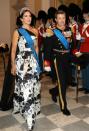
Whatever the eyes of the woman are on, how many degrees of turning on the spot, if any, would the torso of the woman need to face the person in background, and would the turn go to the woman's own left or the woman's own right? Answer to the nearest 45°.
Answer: approximately 90° to the woman's own left

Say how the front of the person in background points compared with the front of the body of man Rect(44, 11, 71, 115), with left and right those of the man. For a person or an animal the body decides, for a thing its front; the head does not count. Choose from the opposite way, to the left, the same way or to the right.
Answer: to the right

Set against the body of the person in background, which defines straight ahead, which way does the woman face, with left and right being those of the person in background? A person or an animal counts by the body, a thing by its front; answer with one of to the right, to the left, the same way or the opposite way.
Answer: to the left

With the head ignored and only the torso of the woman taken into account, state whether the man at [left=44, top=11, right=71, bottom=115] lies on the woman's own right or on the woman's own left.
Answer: on the woman's own left

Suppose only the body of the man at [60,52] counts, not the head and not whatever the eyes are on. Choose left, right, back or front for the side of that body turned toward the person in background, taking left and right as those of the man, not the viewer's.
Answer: left

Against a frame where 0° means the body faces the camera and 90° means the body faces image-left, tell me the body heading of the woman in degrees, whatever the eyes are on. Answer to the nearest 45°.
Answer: approximately 315°

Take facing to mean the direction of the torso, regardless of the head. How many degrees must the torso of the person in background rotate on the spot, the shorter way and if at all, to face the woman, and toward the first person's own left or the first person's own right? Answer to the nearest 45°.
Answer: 0° — they already face them
